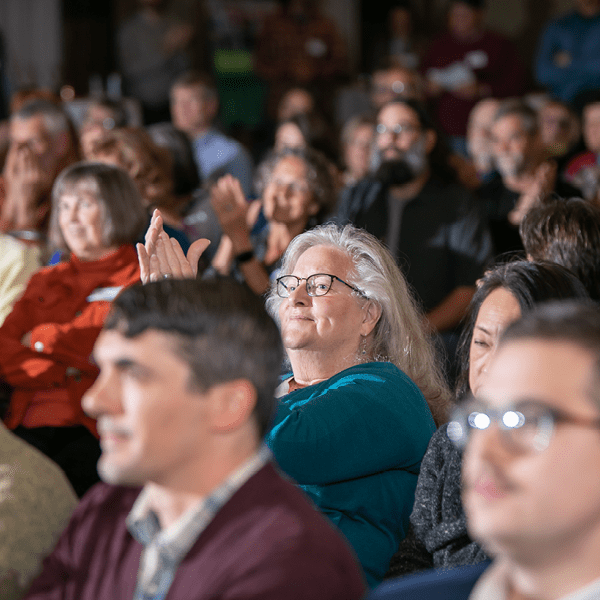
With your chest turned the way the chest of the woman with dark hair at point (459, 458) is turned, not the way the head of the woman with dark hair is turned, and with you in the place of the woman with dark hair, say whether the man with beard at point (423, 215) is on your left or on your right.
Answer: on your right

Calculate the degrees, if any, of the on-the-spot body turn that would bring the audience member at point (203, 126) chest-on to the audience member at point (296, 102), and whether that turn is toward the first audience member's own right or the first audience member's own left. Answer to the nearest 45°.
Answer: approximately 180°

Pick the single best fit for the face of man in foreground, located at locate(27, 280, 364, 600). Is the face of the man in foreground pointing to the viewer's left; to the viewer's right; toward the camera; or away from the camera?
to the viewer's left

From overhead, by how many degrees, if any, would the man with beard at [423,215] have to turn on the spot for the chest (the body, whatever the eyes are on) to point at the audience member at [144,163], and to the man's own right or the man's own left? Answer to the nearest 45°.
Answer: approximately 45° to the man's own right
